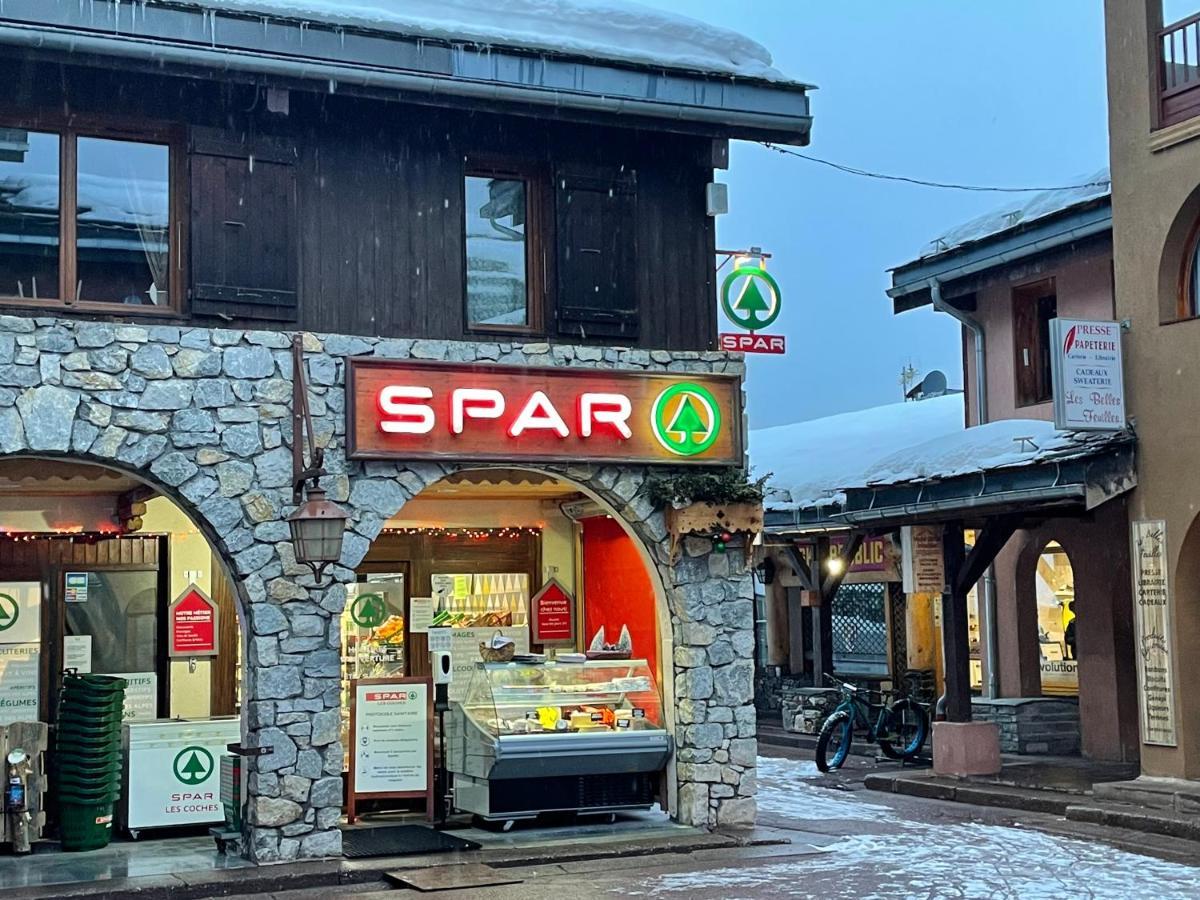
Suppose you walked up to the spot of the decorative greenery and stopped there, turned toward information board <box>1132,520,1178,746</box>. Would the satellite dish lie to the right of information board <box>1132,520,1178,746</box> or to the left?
left

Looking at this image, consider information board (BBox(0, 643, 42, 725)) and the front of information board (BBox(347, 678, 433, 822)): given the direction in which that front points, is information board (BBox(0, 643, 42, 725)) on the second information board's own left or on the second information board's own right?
on the second information board's own right

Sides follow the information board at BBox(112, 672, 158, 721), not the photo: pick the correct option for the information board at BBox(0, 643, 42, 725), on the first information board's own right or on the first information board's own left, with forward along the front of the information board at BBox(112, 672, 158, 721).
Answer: on the first information board's own right

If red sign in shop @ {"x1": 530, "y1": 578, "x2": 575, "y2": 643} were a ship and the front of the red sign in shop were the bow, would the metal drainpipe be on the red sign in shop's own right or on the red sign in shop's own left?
on the red sign in shop's own left

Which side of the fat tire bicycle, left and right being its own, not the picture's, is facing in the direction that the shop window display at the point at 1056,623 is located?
back

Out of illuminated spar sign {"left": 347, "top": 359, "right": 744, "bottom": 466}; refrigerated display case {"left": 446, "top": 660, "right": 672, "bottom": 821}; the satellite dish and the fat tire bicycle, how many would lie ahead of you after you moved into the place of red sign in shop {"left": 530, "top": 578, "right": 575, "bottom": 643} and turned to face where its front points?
2
